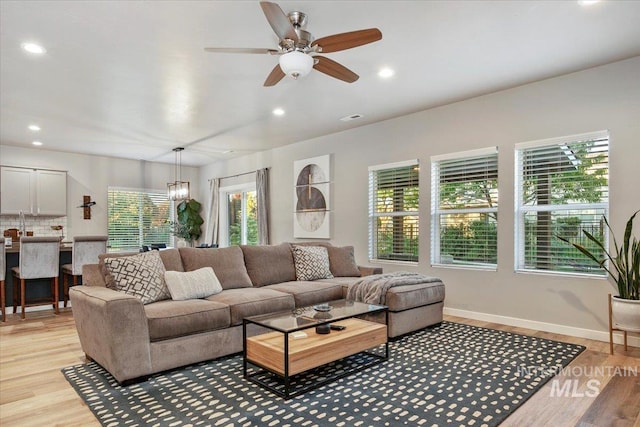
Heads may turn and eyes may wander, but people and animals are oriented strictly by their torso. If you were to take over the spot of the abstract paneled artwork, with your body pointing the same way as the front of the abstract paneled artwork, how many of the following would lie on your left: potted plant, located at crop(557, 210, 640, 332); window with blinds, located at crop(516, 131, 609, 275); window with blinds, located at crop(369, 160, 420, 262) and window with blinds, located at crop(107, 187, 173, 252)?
3

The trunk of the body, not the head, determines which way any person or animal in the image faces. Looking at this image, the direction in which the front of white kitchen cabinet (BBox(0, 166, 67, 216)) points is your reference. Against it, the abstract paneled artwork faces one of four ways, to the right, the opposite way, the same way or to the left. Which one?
to the right

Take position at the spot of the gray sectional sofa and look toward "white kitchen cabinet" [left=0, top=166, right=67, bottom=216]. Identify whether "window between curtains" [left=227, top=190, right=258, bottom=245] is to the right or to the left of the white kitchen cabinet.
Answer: right

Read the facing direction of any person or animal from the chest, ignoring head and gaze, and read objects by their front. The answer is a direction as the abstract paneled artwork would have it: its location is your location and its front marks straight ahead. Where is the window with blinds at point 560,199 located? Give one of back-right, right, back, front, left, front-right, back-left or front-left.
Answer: left

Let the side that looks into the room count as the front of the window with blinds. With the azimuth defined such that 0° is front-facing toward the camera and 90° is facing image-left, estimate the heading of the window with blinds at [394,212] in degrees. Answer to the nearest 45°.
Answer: approximately 45°

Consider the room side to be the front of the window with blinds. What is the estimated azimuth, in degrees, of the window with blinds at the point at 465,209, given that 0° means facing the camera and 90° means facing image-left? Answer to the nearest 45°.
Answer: approximately 45°

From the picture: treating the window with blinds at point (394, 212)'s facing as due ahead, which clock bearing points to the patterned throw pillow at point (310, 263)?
The patterned throw pillow is roughly at 12 o'clock from the window with blinds.

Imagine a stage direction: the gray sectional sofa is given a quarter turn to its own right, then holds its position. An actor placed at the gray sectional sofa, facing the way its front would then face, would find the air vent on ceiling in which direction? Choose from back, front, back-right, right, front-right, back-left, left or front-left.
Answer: back

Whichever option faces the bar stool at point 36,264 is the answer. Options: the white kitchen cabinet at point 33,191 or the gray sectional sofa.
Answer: the white kitchen cabinet

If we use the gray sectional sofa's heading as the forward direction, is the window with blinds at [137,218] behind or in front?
behind

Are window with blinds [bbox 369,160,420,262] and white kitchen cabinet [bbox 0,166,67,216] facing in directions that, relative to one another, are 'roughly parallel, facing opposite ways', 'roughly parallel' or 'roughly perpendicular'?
roughly perpendicular

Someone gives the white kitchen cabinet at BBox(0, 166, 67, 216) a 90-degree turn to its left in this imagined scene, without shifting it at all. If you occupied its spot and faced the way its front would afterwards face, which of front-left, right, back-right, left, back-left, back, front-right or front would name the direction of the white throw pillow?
right

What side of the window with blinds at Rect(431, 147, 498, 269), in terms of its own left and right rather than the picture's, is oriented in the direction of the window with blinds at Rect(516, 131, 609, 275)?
left
